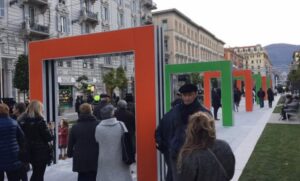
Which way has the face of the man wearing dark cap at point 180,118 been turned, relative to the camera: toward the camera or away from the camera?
toward the camera

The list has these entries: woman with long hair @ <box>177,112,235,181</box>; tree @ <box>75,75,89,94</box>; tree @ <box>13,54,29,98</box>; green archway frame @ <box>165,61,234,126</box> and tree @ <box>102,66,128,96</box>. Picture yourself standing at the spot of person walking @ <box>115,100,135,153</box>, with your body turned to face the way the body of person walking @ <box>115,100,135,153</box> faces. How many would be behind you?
1

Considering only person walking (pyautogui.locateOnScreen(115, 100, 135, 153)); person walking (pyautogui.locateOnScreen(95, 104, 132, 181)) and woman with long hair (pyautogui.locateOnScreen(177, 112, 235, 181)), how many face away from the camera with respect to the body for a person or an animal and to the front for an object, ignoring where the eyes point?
3

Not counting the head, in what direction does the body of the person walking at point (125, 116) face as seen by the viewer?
away from the camera

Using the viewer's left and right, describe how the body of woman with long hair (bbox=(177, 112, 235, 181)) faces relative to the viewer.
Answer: facing away from the viewer

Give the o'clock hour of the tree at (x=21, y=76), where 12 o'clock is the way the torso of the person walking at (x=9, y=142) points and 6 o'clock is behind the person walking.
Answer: The tree is roughly at 12 o'clock from the person walking.

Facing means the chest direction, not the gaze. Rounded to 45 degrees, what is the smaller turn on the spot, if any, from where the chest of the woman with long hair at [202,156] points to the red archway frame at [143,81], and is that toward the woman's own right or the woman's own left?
0° — they already face it

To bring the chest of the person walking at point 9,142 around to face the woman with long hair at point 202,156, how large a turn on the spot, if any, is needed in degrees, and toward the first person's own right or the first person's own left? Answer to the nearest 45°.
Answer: approximately 135° to the first person's own right

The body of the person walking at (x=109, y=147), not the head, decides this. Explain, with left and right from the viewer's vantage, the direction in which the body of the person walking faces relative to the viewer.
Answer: facing away from the viewer

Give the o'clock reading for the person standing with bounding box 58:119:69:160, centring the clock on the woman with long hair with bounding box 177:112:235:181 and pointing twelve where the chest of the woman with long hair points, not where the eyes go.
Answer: The person standing is roughly at 11 o'clock from the woman with long hair.

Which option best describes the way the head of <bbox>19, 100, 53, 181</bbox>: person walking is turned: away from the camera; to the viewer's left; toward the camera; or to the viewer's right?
away from the camera

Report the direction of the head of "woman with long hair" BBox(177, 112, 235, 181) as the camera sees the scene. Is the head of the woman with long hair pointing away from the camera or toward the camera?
away from the camera

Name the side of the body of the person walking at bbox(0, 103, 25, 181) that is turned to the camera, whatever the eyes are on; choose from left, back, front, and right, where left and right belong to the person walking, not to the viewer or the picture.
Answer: back

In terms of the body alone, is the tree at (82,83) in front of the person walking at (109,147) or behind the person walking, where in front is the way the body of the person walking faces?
in front

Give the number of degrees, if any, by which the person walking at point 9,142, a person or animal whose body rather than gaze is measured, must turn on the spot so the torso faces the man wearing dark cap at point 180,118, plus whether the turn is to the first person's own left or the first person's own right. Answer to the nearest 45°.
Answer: approximately 135° to the first person's own right

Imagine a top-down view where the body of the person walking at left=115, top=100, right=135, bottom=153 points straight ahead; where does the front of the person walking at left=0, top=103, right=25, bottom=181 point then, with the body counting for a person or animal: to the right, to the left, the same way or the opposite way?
the same way

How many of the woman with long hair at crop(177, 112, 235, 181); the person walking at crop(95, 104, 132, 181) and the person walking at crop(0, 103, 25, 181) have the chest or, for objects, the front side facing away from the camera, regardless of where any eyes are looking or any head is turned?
3
